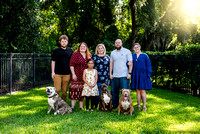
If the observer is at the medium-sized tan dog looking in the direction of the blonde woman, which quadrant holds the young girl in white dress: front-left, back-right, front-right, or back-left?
front-left

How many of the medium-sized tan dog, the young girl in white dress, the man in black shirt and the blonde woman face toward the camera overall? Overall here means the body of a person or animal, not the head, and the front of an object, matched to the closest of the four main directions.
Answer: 4

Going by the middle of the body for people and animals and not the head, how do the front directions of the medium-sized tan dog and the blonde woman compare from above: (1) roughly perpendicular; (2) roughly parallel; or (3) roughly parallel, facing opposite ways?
roughly parallel

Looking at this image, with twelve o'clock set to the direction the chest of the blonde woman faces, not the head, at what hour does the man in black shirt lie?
The man in black shirt is roughly at 3 o'clock from the blonde woman.

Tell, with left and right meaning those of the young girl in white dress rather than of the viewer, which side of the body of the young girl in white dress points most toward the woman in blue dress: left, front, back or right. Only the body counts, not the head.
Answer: left

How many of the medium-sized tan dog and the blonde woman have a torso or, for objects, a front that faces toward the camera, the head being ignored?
2

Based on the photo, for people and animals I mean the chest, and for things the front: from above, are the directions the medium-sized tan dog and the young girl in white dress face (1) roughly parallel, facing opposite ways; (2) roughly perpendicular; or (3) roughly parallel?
roughly parallel

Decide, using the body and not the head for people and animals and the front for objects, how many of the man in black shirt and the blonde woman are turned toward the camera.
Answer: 2

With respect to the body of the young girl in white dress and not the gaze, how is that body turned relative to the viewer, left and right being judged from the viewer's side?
facing the viewer

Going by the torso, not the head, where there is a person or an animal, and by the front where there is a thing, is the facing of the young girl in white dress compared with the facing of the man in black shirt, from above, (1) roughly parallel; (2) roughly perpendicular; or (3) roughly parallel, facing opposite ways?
roughly parallel

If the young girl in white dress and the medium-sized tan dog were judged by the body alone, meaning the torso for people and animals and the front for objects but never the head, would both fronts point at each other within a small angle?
no

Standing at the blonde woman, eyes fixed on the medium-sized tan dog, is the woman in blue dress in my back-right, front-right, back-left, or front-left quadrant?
front-left

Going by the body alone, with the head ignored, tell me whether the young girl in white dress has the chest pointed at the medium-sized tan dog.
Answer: no

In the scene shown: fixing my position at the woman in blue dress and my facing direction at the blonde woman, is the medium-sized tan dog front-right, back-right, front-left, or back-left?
front-left

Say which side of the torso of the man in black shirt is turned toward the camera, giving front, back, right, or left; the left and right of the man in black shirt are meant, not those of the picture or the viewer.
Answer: front

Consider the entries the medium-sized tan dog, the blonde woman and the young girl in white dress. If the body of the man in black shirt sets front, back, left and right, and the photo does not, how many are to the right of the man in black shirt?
0
